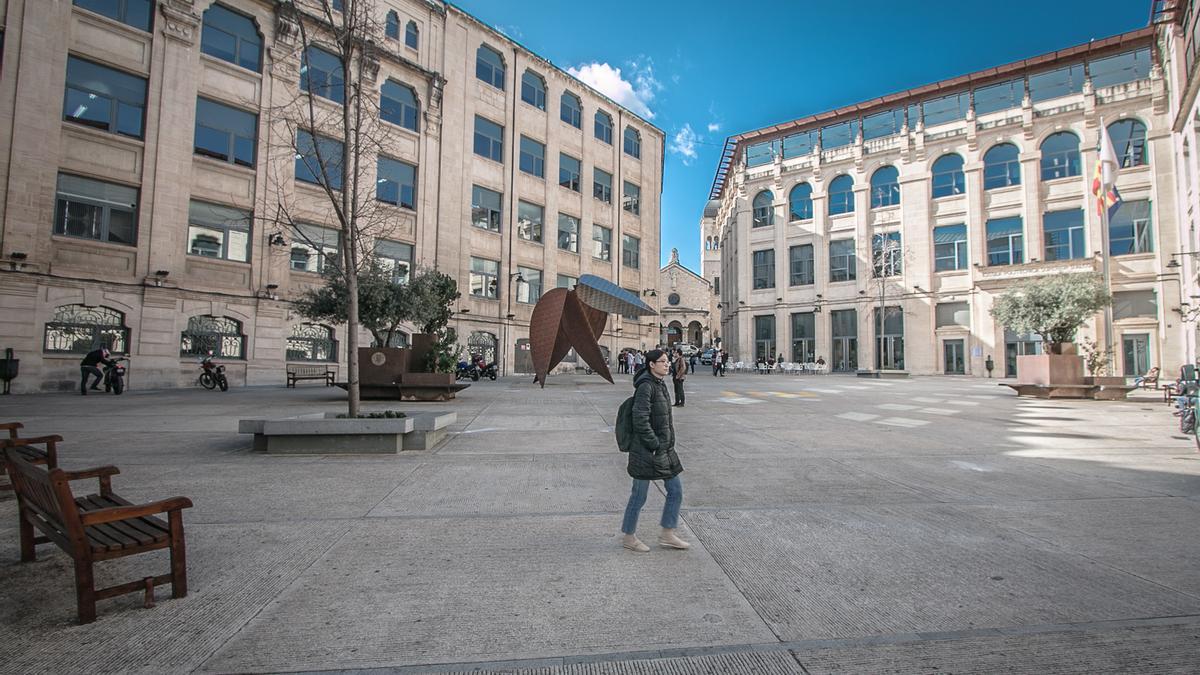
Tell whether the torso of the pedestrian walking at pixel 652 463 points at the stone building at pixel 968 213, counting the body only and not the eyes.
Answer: no

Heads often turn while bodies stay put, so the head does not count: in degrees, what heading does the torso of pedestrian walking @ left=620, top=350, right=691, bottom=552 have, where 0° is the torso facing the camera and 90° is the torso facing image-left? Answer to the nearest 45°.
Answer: approximately 270°

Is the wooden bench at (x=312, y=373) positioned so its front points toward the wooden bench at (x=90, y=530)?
yes

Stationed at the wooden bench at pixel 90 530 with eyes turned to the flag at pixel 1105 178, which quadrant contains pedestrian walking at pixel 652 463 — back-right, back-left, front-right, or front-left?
front-right

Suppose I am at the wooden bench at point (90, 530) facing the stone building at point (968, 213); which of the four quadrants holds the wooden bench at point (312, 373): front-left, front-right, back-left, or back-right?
front-left

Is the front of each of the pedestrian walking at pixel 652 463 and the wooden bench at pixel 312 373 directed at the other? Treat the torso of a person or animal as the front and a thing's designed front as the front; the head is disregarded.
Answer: no

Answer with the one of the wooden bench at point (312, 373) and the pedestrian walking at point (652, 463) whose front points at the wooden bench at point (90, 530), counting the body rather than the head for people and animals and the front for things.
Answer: the wooden bench at point (312, 373)

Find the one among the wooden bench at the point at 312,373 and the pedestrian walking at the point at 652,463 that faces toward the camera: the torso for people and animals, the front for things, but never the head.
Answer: the wooden bench

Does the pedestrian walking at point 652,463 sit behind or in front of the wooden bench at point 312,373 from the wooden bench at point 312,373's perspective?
in front

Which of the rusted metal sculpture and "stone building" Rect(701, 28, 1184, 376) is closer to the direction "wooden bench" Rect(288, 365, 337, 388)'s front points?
the rusted metal sculpture

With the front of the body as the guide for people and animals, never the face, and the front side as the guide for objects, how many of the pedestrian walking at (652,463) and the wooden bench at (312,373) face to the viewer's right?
1

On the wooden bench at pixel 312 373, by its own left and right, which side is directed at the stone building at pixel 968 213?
left

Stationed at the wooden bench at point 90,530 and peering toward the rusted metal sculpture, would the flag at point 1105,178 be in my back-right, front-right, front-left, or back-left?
front-right

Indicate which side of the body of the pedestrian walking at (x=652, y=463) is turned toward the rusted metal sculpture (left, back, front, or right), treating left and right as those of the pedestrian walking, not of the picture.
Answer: left

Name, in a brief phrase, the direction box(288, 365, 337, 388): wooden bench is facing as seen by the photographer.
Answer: facing the viewer
